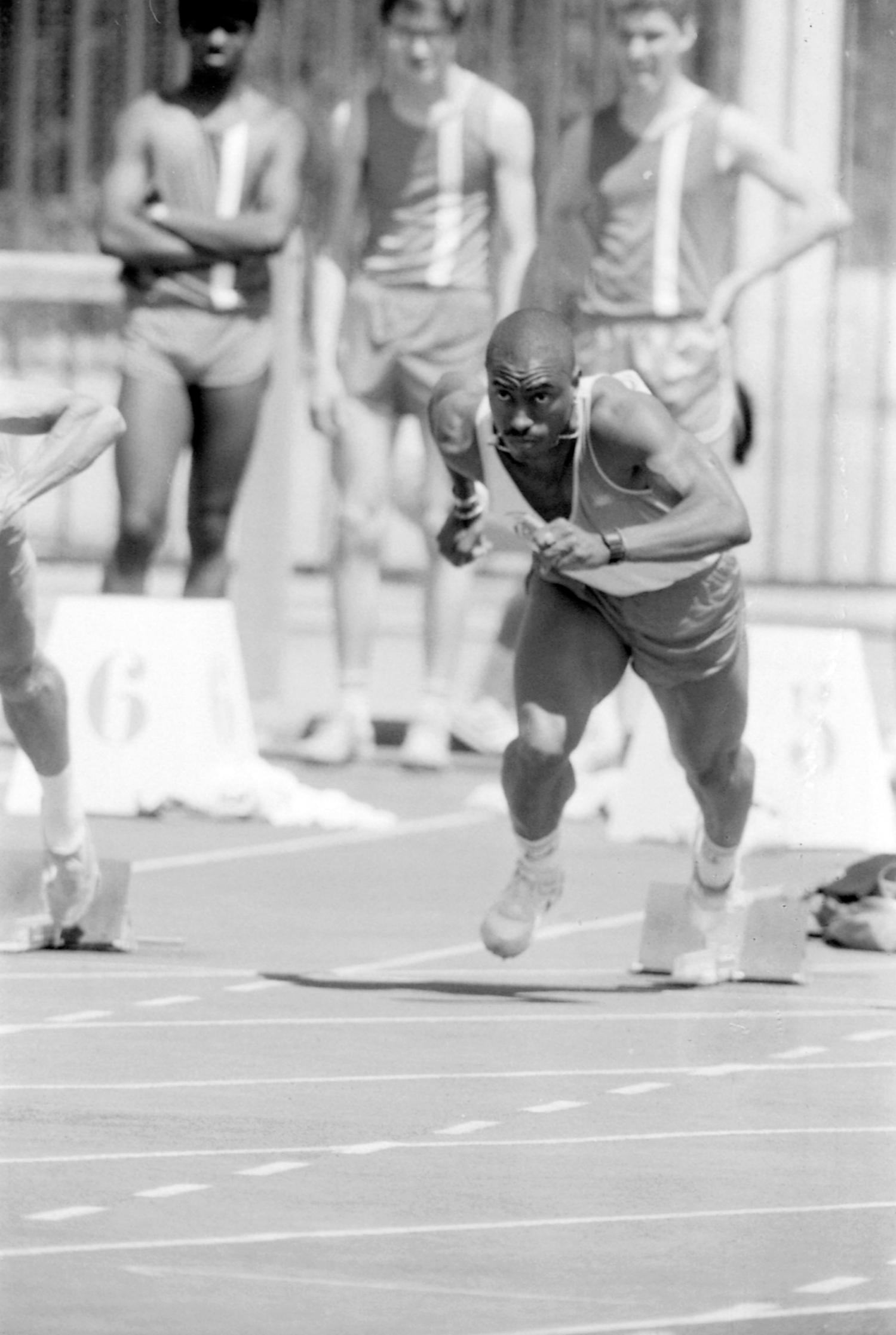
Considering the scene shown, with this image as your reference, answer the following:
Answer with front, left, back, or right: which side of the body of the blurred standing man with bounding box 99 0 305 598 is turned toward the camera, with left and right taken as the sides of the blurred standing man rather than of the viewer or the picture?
front

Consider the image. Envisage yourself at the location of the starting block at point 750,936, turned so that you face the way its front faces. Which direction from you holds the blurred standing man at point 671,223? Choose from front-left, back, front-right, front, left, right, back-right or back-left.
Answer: back

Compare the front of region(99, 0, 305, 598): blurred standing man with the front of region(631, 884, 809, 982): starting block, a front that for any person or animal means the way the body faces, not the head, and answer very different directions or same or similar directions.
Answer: same or similar directions

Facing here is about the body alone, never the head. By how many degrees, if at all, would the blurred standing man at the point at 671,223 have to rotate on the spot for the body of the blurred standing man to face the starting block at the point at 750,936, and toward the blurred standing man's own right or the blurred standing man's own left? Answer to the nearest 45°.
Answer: approximately 45° to the blurred standing man's own left

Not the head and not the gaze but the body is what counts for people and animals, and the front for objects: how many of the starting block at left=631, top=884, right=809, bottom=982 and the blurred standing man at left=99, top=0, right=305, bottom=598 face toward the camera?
2

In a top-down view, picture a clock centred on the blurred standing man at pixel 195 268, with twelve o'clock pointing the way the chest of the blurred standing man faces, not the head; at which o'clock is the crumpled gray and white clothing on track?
The crumpled gray and white clothing on track is roughly at 11 o'clock from the blurred standing man.

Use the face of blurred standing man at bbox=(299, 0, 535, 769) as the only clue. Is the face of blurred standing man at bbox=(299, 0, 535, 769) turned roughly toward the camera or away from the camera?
toward the camera

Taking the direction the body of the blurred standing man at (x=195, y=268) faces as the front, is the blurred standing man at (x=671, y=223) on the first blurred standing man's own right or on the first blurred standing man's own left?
on the first blurred standing man's own left

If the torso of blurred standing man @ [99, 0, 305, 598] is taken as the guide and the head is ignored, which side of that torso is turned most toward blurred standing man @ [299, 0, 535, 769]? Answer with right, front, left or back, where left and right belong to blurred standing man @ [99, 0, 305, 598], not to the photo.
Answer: left

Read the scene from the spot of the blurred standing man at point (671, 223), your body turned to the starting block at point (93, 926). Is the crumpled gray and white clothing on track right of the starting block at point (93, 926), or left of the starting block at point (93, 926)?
left

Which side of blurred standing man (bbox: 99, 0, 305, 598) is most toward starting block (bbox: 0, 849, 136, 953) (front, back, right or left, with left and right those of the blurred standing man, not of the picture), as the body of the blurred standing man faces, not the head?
front

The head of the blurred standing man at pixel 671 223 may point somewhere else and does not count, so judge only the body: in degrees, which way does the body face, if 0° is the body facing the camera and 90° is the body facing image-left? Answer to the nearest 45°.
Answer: approximately 45°
